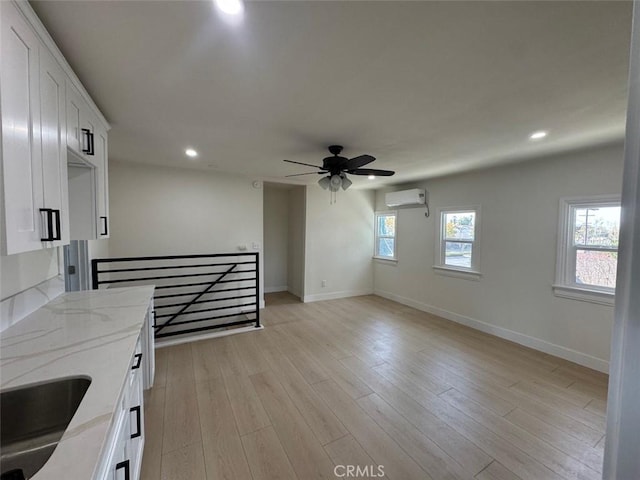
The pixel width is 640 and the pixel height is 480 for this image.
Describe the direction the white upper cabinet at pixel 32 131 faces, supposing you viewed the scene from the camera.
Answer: facing to the right of the viewer

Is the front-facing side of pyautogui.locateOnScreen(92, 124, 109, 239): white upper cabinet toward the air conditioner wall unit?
yes

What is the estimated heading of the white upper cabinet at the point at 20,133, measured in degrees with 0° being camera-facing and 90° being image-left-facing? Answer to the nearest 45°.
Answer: approximately 270°

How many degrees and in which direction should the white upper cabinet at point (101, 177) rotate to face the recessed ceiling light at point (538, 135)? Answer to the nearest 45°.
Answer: approximately 45° to its right

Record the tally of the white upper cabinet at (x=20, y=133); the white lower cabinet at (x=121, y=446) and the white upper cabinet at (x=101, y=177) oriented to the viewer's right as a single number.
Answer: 3

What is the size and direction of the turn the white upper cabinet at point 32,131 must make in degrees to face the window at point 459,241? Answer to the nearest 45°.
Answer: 0° — it already faces it

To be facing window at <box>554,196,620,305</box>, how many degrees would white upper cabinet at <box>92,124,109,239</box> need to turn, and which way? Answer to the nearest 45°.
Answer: approximately 45° to its right

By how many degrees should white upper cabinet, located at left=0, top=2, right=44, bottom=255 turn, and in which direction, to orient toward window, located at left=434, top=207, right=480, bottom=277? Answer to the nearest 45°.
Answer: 0° — it already faces it

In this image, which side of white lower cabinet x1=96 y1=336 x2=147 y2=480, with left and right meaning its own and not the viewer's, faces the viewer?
right

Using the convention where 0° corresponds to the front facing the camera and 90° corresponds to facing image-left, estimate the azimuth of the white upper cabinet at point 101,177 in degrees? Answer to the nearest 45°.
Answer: approximately 270°

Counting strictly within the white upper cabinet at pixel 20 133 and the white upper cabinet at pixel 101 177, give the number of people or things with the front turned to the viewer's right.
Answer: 2

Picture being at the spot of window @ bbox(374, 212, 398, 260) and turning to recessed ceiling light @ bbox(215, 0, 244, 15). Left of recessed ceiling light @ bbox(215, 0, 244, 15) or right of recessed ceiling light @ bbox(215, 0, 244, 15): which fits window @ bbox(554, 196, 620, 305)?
left
